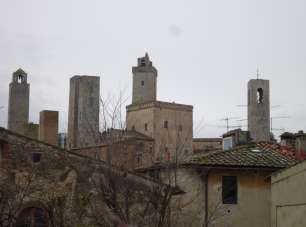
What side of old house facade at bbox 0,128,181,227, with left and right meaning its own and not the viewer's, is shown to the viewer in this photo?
front

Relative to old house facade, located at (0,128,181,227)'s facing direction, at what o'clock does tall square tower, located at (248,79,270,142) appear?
The tall square tower is roughly at 7 o'clock from the old house facade.

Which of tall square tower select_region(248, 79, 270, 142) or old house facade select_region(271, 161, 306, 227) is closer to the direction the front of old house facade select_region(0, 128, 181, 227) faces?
the old house facade

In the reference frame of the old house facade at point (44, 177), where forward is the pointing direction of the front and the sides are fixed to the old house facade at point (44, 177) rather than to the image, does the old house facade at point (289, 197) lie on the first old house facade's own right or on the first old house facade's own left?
on the first old house facade's own left
